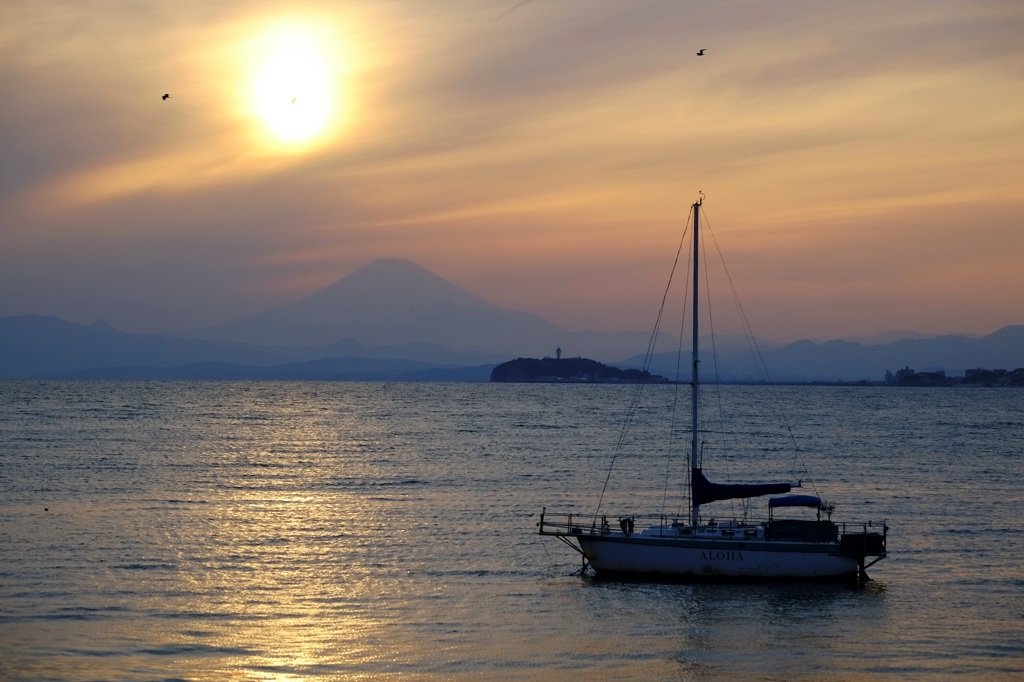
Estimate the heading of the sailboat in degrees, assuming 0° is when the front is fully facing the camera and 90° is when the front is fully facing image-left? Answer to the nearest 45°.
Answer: approximately 90°
